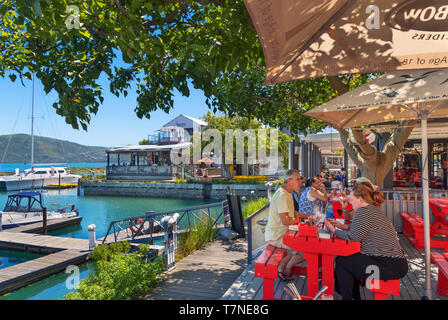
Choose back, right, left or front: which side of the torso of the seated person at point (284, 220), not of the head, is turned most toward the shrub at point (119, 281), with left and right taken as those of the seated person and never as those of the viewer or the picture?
back

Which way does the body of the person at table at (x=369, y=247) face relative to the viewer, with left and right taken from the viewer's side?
facing to the left of the viewer

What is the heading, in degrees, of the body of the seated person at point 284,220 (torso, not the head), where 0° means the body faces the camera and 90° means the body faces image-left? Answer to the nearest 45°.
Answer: approximately 270°

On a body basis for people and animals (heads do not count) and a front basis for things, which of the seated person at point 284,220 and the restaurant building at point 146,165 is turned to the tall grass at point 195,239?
the restaurant building

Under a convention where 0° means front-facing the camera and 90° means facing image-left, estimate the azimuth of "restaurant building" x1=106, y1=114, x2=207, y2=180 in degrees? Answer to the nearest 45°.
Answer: approximately 0°

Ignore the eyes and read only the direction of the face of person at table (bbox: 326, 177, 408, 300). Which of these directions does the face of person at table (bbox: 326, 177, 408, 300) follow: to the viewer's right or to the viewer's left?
to the viewer's left

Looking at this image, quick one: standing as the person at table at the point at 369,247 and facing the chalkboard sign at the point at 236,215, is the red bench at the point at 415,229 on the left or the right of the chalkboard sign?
right

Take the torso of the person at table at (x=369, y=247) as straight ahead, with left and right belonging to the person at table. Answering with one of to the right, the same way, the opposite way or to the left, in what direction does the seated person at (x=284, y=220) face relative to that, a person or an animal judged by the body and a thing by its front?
the opposite way
